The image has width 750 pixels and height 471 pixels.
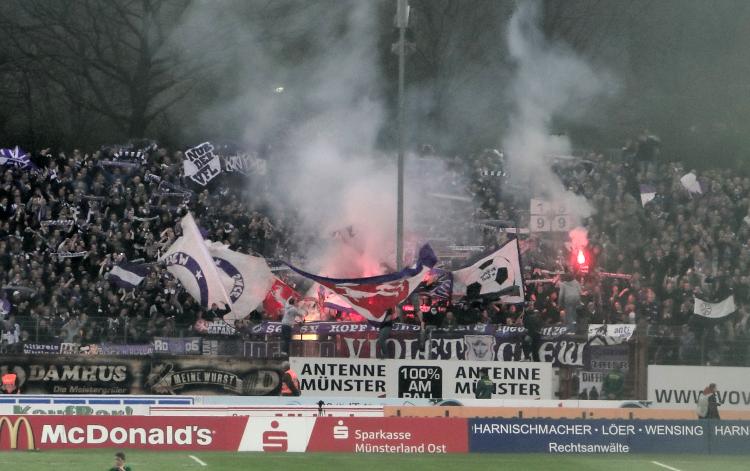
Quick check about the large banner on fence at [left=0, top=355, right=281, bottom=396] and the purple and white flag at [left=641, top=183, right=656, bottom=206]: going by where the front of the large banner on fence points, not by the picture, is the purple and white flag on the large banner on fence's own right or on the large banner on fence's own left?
on the large banner on fence's own left

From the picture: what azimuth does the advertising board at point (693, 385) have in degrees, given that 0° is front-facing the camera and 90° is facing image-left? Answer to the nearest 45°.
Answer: approximately 0°

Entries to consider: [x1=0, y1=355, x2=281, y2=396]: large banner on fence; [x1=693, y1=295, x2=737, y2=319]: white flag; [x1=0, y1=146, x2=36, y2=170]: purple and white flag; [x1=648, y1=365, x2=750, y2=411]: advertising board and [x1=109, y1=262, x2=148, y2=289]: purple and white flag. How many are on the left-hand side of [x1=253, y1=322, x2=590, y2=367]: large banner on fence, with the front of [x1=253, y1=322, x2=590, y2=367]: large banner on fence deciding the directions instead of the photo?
2

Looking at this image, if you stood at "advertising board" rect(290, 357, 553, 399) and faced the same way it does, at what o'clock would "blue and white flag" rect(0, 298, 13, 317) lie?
The blue and white flag is roughly at 3 o'clock from the advertising board.
